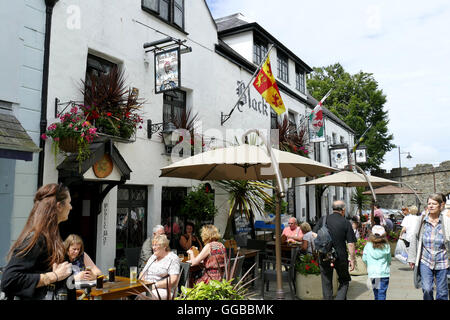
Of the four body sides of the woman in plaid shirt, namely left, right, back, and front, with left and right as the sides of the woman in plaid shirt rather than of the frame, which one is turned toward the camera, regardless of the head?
front

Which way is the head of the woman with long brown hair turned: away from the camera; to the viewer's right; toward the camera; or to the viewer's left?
to the viewer's right

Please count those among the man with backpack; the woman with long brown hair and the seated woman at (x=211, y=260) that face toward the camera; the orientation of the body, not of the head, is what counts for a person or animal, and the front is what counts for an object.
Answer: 0

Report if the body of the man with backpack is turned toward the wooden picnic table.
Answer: no

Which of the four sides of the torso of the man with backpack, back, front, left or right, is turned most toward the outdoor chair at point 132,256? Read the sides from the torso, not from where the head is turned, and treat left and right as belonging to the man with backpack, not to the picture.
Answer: left

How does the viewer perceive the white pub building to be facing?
facing the viewer and to the right of the viewer

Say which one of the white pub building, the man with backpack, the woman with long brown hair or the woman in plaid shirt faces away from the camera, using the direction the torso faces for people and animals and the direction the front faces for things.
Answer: the man with backpack

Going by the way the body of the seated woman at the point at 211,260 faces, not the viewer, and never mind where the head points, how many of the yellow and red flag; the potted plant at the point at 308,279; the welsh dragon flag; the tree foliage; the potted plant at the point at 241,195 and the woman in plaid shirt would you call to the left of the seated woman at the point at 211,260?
0

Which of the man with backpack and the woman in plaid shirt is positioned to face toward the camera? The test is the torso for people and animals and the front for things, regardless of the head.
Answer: the woman in plaid shirt

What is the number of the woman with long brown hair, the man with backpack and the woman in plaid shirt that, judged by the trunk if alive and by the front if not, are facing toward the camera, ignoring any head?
1

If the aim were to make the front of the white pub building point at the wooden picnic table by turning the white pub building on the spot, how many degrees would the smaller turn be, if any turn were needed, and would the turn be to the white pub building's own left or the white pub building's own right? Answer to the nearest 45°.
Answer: approximately 45° to the white pub building's own right

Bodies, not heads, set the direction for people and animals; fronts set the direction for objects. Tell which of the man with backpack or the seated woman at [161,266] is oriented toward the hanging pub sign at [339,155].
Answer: the man with backpack

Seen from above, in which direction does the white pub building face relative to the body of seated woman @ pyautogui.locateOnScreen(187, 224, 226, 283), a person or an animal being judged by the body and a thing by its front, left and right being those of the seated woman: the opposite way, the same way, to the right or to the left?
the opposite way

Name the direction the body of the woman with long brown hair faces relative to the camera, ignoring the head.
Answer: to the viewer's right
